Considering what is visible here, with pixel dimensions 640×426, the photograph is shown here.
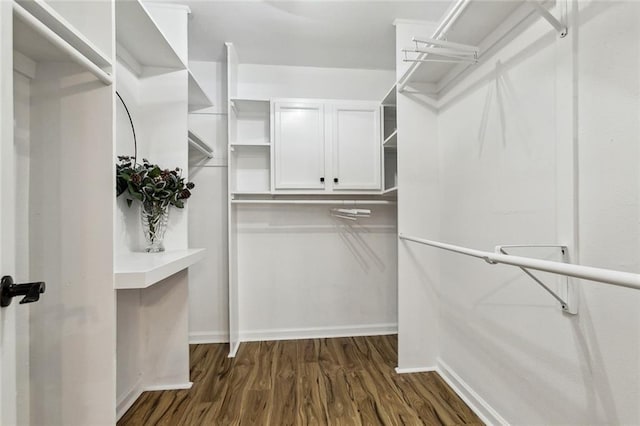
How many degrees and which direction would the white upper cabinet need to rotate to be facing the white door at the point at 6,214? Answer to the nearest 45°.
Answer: approximately 45° to its right

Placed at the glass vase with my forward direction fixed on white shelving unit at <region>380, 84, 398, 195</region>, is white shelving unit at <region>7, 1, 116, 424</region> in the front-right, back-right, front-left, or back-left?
back-right

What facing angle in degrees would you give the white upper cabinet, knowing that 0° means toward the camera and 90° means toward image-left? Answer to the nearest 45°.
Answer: approximately 0°

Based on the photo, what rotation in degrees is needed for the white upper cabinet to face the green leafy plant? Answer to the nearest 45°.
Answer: approximately 45° to its right

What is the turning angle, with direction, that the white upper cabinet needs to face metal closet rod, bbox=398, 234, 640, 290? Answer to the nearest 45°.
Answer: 0° — it already faces it

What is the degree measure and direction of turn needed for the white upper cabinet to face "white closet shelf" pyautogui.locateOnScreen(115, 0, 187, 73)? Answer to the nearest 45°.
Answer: approximately 45° to its right

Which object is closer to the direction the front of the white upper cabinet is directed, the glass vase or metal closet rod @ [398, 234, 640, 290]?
the metal closet rod

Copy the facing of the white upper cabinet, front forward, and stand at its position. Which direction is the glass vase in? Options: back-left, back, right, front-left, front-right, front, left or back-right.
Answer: front-right
